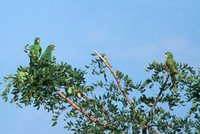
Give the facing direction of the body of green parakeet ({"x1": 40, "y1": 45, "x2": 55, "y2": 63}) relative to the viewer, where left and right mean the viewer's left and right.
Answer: facing to the right of the viewer

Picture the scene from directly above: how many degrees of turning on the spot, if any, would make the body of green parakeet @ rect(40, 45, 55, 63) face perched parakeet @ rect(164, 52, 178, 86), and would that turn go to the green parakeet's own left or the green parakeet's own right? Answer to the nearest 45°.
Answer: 0° — it already faces it
